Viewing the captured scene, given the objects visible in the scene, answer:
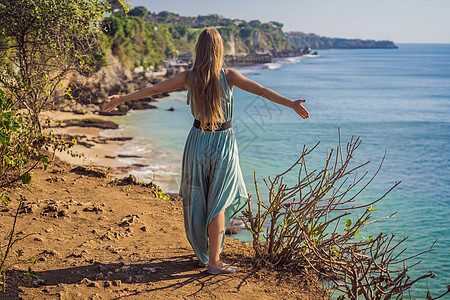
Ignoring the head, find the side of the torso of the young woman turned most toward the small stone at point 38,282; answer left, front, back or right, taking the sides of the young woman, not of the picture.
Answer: left

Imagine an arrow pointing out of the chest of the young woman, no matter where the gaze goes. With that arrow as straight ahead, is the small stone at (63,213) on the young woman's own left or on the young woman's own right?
on the young woman's own left

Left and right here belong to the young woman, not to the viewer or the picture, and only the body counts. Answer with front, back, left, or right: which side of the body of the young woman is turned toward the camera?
back

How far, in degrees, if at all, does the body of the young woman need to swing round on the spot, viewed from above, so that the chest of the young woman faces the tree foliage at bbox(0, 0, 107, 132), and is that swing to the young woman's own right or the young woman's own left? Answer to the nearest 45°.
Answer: approximately 45° to the young woman's own left

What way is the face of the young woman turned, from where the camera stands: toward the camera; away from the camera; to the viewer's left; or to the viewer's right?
away from the camera

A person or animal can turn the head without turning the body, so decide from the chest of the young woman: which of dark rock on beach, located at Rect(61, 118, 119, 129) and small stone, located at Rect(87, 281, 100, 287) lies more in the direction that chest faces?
the dark rock on beach

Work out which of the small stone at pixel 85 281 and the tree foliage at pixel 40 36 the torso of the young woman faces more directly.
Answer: the tree foliage

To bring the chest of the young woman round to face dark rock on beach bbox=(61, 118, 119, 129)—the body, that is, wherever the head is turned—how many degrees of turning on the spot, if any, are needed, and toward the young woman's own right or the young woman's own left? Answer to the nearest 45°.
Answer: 0° — they already face it
